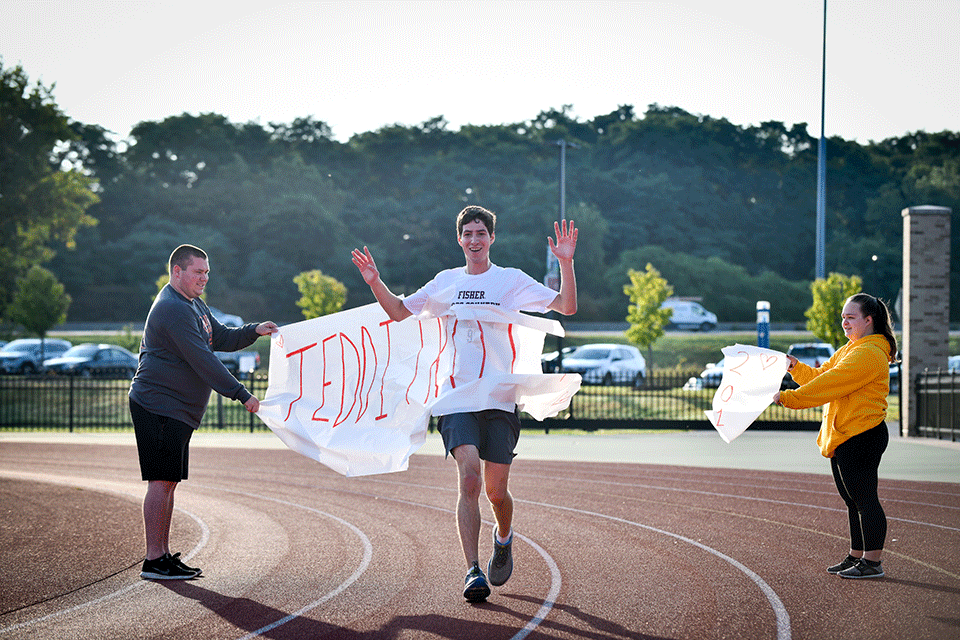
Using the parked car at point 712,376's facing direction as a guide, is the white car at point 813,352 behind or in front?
behind

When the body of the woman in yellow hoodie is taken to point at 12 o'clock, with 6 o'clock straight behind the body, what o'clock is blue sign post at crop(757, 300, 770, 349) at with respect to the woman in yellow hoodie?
The blue sign post is roughly at 3 o'clock from the woman in yellow hoodie.

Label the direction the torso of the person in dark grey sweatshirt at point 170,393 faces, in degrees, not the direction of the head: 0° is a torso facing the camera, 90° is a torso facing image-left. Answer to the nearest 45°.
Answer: approximately 270°

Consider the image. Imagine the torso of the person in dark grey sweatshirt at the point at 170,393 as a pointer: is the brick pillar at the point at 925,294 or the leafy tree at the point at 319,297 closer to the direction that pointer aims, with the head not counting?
the brick pillar

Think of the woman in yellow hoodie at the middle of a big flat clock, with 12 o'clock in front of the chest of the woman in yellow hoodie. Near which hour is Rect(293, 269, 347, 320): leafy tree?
The leafy tree is roughly at 2 o'clock from the woman in yellow hoodie.

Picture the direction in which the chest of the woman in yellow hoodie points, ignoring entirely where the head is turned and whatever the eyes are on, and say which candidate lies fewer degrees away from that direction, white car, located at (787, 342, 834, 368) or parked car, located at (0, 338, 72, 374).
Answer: the parked car

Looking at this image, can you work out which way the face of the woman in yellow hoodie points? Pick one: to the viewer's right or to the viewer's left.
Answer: to the viewer's left

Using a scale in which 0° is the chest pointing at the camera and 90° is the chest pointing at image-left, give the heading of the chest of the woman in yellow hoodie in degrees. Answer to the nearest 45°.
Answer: approximately 90°

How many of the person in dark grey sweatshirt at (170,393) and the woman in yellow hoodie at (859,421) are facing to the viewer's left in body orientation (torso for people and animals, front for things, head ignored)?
1

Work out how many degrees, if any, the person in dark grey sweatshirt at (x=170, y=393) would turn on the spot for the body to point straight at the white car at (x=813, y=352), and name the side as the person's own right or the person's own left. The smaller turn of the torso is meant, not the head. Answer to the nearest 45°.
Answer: approximately 45° to the person's own left
